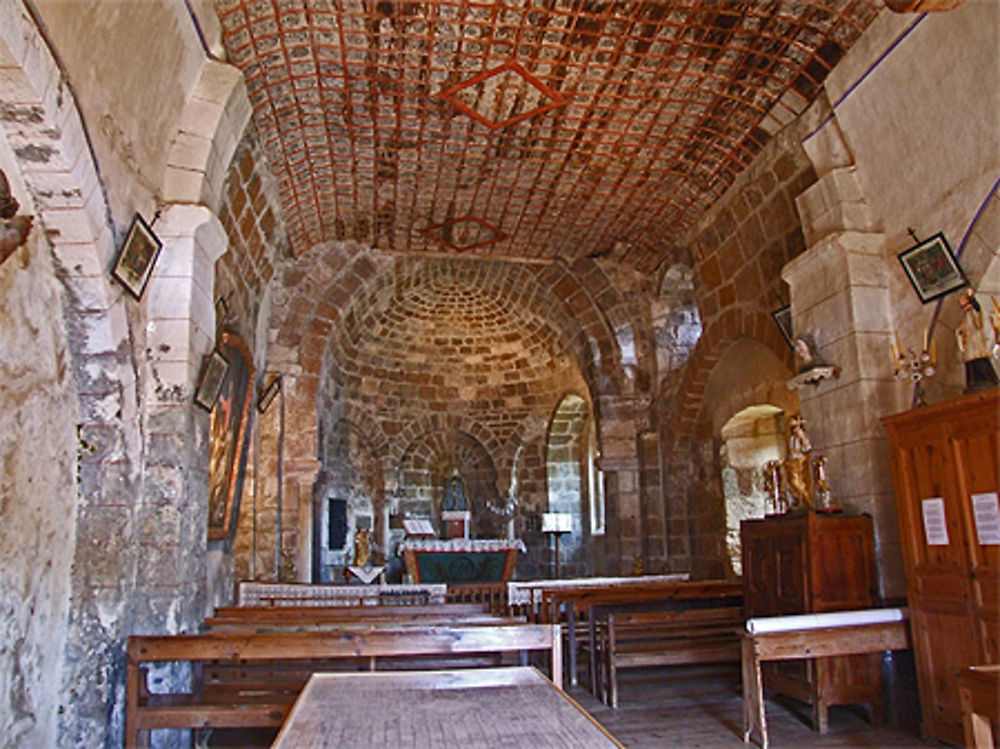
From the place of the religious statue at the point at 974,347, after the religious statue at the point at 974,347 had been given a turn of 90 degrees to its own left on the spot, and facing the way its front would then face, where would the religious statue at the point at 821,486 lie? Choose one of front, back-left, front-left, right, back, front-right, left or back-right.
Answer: back

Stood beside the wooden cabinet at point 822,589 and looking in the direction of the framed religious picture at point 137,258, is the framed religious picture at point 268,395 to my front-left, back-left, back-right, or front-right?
front-right

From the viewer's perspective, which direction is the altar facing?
toward the camera

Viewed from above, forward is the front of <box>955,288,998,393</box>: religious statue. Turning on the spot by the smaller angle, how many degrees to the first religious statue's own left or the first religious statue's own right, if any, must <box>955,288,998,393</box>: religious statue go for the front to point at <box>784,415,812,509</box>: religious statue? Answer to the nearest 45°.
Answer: approximately 90° to the first religious statue's own right

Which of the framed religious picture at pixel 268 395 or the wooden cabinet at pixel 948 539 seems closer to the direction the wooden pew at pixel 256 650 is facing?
the framed religious picture

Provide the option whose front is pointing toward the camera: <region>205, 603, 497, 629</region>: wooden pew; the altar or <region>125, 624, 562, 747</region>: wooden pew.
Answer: the altar

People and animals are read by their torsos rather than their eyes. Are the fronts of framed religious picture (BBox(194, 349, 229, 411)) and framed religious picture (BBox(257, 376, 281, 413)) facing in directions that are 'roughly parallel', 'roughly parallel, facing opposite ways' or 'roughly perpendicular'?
roughly parallel

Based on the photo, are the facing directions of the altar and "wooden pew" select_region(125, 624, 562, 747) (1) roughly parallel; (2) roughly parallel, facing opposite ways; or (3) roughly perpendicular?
roughly parallel, facing opposite ways

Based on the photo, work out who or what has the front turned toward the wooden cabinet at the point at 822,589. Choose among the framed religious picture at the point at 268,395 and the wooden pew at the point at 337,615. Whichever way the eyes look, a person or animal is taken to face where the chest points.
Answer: the framed religious picture

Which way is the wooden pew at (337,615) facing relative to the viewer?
away from the camera

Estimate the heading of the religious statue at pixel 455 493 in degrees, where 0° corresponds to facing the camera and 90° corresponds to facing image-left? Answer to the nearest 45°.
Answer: approximately 0°

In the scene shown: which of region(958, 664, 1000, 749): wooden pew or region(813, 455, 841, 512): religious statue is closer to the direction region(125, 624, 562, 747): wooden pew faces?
the religious statue

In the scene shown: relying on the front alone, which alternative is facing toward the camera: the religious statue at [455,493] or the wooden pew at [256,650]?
the religious statue

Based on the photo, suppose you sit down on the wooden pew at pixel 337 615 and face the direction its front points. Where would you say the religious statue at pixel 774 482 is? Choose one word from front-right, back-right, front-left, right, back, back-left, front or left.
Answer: right

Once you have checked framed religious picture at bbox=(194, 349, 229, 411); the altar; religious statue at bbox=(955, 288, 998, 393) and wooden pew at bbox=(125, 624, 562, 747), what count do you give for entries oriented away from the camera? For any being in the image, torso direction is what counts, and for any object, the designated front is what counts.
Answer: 1

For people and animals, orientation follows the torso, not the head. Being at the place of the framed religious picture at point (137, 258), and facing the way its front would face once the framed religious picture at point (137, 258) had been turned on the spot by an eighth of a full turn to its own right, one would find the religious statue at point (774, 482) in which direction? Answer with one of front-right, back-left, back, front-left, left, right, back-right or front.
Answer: left

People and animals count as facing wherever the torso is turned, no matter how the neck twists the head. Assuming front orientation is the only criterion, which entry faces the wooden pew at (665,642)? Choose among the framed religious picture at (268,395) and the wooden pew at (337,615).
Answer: the framed religious picture

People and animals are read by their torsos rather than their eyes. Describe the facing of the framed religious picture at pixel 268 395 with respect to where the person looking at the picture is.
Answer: facing the viewer and to the right of the viewer

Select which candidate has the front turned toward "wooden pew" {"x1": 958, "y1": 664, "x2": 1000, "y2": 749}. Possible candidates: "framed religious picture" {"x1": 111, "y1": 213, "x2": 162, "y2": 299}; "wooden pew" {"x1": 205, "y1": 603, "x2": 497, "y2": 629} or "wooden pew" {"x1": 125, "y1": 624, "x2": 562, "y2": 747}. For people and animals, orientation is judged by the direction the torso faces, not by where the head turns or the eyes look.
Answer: the framed religious picture

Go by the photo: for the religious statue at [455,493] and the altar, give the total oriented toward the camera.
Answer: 2

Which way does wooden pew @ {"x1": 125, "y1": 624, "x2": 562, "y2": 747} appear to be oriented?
away from the camera
